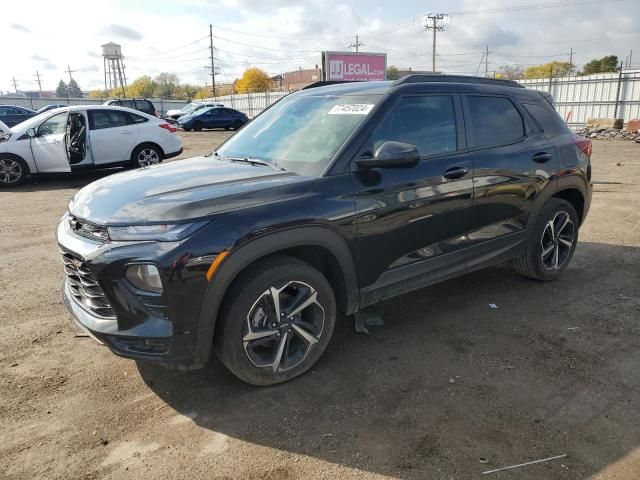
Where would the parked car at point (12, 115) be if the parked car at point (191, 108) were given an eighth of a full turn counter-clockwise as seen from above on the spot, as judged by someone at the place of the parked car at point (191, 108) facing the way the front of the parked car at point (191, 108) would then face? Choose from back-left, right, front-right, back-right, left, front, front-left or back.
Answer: front

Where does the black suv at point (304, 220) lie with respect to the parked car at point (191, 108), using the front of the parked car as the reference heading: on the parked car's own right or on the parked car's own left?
on the parked car's own left

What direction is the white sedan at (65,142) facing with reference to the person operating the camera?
facing to the left of the viewer

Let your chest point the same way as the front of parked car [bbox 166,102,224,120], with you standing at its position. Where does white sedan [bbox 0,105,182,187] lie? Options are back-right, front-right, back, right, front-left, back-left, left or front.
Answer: left

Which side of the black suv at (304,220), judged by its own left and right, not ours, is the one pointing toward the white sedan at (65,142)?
right

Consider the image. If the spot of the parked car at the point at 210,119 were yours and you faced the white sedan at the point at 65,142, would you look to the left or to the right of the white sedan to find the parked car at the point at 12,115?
right

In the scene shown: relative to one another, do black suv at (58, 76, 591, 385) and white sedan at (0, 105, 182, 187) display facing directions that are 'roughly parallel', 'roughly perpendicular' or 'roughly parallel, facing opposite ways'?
roughly parallel

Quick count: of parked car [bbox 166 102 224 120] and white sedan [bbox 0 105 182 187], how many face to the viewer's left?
2

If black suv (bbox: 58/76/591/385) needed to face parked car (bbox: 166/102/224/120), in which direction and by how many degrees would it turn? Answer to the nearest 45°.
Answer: approximately 135° to its right

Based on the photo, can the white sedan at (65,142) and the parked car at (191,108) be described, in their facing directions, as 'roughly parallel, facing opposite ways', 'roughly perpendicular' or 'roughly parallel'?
roughly parallel

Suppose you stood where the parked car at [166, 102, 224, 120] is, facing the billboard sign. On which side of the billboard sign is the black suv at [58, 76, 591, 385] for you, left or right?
right

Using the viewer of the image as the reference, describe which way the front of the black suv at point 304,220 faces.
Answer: facing the viewer and to the left of the viewer

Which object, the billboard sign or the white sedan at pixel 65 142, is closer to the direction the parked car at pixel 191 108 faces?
the white sedan

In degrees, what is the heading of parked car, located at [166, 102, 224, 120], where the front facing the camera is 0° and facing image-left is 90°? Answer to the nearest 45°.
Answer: approximately 90°
